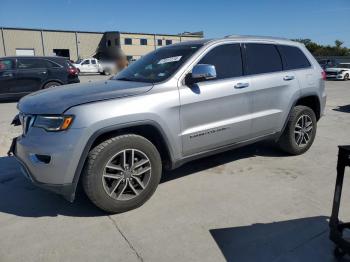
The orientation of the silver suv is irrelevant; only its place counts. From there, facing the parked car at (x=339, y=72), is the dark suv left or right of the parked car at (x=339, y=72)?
left

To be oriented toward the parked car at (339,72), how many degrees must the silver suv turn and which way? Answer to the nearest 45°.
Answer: approximately 180°

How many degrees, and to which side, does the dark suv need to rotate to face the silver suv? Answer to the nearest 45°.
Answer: approximately 90° to its left

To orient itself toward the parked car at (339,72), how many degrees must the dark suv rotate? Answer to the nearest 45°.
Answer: approximately 180°

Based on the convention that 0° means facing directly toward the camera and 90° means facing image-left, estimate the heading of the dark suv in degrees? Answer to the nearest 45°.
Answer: approximately 90°

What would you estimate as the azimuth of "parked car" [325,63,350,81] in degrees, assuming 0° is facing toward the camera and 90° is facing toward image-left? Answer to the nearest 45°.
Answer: approximately 45°
